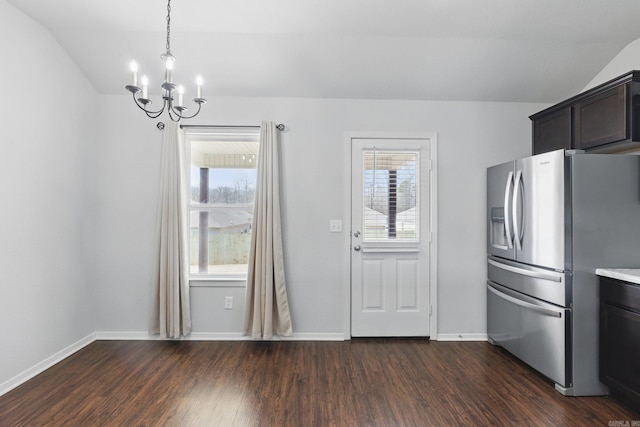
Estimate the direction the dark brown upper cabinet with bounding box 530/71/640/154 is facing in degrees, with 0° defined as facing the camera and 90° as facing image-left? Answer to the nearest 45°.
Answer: approximately 45°

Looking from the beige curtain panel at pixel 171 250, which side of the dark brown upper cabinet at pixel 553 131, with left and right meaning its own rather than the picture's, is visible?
front

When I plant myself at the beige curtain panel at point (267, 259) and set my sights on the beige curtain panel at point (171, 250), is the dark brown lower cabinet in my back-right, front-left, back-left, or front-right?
back-left

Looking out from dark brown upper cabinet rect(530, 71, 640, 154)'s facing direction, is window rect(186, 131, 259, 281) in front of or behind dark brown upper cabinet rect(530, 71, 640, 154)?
in front

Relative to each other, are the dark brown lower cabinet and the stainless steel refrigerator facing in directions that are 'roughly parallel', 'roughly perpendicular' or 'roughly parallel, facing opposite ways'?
roughly parallel

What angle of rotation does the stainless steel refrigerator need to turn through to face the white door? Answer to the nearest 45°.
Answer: approximately 45° to its right

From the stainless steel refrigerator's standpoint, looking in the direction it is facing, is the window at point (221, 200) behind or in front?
in front

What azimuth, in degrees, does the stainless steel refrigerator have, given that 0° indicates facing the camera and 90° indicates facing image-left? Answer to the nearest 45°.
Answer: approximately 45°

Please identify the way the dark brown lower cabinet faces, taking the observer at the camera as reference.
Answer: facing the viewer and to the left of the viewer

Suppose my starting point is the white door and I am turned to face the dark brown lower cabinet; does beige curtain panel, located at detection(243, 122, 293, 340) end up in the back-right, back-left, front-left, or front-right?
back-right

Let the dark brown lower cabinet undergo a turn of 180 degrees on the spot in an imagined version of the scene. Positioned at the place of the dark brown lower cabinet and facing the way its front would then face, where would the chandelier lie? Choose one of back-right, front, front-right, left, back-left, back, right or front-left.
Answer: back
